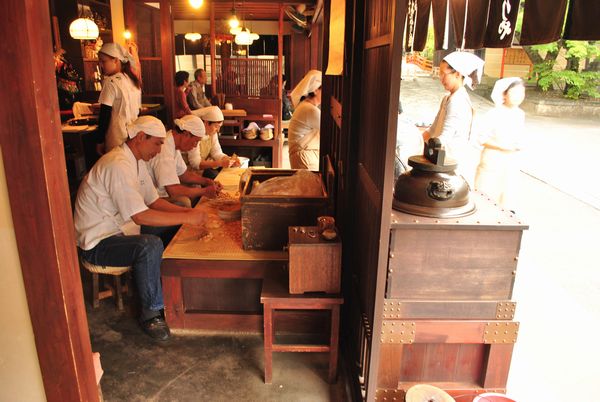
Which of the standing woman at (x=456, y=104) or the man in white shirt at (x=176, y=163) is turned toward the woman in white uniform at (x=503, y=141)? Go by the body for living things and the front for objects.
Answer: the man in white shirt

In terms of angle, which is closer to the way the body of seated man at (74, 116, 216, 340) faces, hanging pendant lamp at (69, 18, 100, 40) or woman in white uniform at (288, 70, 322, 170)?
the woman in white uniform

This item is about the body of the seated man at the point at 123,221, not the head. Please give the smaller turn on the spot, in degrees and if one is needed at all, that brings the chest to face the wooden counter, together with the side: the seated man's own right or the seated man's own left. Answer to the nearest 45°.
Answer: approximately 45° to the seated man's own right

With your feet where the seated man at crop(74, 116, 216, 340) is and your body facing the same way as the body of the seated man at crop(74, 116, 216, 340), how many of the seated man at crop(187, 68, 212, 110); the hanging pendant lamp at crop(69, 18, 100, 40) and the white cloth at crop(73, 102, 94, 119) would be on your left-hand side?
3

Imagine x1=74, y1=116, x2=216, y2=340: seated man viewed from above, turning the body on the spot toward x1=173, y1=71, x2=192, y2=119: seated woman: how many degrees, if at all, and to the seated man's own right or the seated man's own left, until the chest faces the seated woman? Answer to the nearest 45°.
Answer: approximately 90° to the seated man's own left

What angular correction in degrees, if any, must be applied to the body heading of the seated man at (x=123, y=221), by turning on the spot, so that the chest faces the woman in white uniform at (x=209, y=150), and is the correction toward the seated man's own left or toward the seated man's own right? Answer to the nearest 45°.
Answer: approximately 45° to the seated man's own left

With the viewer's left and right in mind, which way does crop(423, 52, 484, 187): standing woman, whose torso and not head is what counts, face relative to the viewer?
facing to the left of the viewer

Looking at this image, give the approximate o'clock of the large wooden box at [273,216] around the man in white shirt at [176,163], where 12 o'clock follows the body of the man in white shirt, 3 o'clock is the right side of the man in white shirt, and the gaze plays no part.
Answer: The large wooden box is roughly at 2 o'clock from the man in white shirt.

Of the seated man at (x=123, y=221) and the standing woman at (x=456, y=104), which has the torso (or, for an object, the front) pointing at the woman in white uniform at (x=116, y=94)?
the standing woman

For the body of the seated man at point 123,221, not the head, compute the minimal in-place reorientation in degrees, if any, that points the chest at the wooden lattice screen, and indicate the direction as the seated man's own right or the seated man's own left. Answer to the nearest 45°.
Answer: approximately 90° to the seated man's own left

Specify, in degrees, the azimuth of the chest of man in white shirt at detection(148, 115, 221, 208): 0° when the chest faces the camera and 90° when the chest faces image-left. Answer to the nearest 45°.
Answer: approximately 270°

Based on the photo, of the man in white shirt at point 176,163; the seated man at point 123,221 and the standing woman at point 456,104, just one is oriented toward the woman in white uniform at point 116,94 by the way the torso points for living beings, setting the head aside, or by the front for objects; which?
the standing woman

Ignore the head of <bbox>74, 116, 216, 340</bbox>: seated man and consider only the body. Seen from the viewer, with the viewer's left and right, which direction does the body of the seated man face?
facing to the right of the viewer
